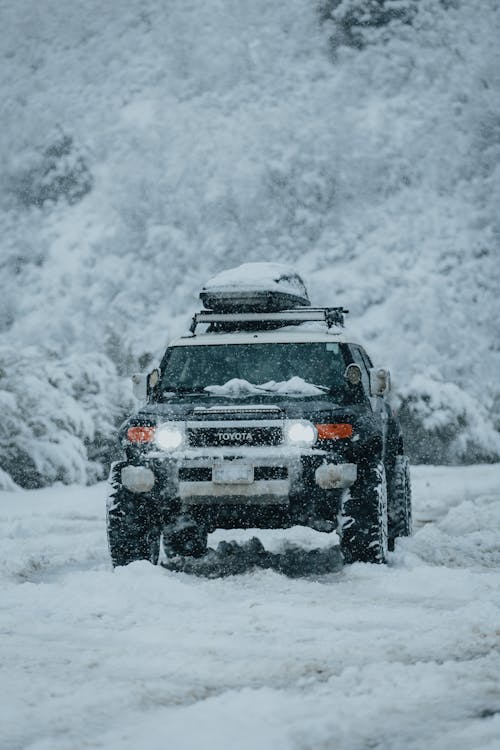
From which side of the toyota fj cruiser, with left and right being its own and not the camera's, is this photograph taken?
front

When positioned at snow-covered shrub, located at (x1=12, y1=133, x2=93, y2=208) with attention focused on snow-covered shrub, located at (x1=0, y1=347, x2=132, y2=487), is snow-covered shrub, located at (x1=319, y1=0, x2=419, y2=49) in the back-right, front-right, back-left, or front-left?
back-left

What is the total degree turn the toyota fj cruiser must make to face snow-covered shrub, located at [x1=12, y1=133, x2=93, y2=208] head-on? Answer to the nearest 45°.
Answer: approximately 180°

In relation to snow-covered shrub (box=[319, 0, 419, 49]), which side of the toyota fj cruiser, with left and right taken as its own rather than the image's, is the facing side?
back

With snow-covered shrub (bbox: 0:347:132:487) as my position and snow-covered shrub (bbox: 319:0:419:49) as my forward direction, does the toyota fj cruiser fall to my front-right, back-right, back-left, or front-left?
back-right

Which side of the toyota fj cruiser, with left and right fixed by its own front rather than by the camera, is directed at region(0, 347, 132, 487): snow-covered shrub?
back

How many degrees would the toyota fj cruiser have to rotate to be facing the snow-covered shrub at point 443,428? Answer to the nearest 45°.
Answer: approximately 180°
